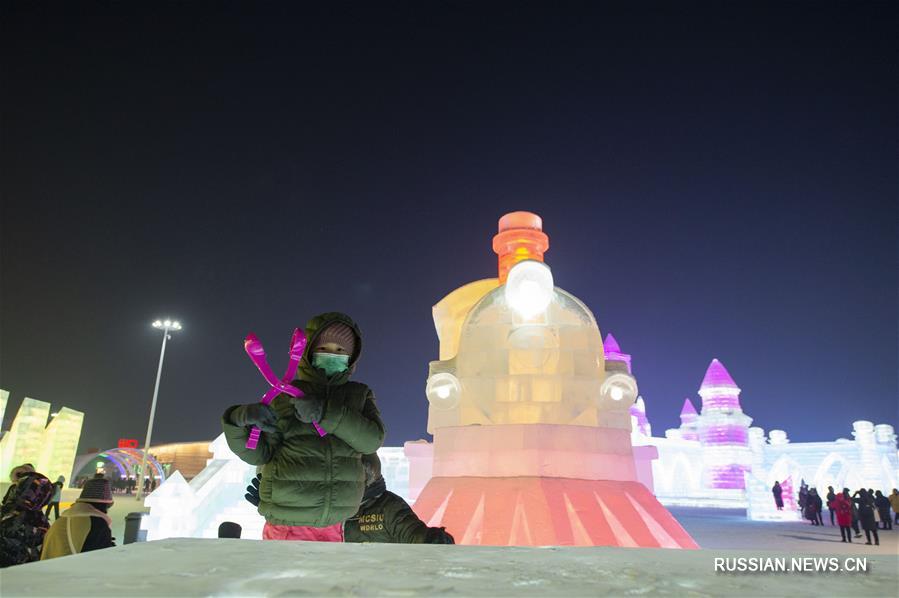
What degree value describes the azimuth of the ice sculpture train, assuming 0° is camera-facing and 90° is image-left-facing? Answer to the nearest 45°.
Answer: approximately 0°

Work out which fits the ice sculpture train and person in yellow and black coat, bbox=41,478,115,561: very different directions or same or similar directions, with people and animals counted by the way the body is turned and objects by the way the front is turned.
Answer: very different directions

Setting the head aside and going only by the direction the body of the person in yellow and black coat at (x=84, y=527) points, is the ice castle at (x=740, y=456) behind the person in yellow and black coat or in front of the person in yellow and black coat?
in front

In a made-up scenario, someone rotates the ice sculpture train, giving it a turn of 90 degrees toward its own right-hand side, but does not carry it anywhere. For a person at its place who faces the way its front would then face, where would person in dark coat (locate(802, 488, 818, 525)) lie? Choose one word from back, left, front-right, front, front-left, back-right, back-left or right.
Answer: back-right

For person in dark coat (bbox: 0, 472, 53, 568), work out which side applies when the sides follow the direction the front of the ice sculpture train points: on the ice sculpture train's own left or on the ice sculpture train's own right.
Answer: on the ice sculpture train's own right

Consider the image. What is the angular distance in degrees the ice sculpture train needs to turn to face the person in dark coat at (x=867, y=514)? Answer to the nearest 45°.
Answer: approximately 135° to its left

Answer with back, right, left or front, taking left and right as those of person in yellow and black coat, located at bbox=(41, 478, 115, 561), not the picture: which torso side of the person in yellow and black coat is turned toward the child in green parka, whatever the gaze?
right

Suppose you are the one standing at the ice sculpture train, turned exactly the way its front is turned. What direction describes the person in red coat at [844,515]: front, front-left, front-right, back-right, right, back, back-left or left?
back-left

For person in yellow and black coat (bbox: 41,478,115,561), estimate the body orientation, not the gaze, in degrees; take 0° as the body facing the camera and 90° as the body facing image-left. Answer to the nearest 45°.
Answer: approximately 225°

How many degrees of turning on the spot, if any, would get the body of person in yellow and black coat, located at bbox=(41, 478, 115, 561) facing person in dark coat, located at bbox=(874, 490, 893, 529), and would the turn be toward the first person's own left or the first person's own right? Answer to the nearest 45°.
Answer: approximately 45° to the first person's own right

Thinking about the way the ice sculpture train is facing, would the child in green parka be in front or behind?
in front

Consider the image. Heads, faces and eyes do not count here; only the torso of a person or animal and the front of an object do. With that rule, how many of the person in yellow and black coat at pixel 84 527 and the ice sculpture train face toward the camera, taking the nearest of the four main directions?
1

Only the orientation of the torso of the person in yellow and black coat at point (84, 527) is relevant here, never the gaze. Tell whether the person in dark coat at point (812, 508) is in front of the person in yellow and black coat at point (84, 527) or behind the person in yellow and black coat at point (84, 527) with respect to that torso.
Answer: in front
